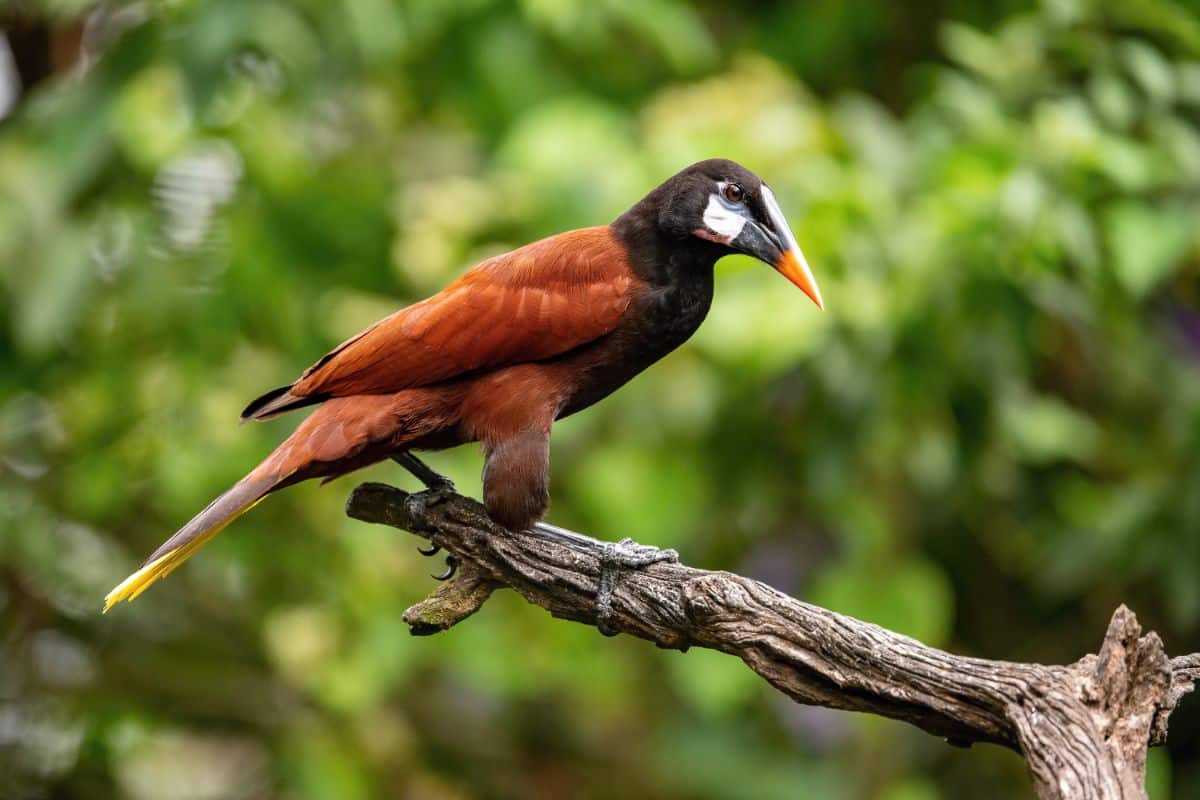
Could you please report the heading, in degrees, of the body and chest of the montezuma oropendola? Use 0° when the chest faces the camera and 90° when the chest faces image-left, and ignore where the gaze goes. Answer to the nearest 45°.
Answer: approximately 270°
